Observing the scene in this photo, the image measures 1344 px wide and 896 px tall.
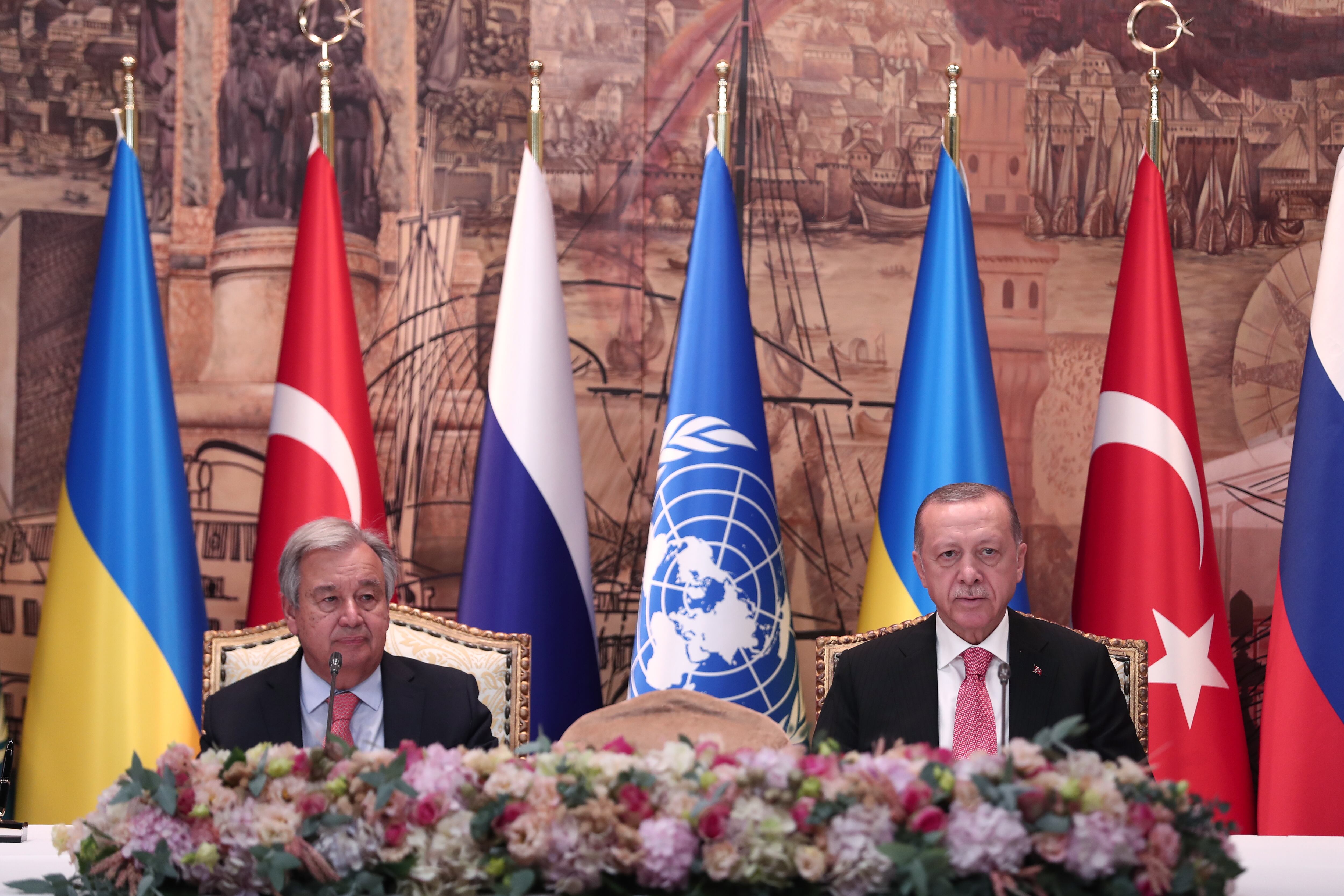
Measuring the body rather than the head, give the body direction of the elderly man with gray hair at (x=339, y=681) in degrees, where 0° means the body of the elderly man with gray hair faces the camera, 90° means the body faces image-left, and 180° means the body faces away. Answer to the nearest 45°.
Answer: approximately 0°

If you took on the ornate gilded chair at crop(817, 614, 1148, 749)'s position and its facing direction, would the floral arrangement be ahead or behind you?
ahead

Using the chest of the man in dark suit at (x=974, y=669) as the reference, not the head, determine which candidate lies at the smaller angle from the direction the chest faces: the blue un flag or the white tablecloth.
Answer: the white tablecloth

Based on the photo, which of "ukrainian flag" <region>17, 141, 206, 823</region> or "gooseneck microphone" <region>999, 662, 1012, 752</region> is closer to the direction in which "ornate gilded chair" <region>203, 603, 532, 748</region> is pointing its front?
the gooseneck microphone

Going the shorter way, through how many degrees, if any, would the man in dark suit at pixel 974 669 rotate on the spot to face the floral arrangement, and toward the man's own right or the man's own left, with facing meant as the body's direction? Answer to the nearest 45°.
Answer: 0° — they already face it

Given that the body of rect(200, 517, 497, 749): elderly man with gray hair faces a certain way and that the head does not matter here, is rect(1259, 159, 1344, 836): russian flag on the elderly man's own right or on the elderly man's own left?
on the elderly man's own left

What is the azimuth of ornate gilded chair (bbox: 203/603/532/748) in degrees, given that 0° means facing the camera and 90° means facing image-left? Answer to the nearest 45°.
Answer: approximately 0°

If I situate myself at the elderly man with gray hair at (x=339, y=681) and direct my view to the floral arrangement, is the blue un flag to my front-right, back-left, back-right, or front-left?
back-left
